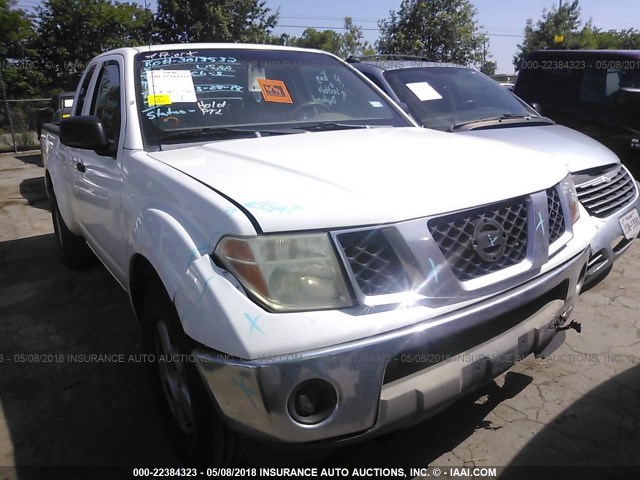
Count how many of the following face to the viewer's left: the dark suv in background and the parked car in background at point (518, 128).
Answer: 0

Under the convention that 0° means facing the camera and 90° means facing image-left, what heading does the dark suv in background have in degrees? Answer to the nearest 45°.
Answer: approximately 315°

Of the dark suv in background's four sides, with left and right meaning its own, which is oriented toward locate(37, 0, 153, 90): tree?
back

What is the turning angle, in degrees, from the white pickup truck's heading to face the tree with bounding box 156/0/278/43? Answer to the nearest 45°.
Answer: approximately 135° to its left

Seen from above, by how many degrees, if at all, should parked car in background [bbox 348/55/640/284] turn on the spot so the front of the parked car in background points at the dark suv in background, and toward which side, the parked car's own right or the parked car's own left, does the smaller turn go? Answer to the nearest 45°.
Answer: approximately 135° to the parked car's own left

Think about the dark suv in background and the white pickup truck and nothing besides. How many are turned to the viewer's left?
0

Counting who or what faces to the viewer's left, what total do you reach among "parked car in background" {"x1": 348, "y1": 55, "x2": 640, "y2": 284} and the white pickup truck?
0

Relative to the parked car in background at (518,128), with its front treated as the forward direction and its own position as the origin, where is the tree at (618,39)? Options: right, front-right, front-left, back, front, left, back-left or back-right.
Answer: back-left

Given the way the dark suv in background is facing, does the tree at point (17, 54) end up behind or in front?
behind

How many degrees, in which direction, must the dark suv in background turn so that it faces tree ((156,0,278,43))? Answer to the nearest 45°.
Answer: approximately 180°
